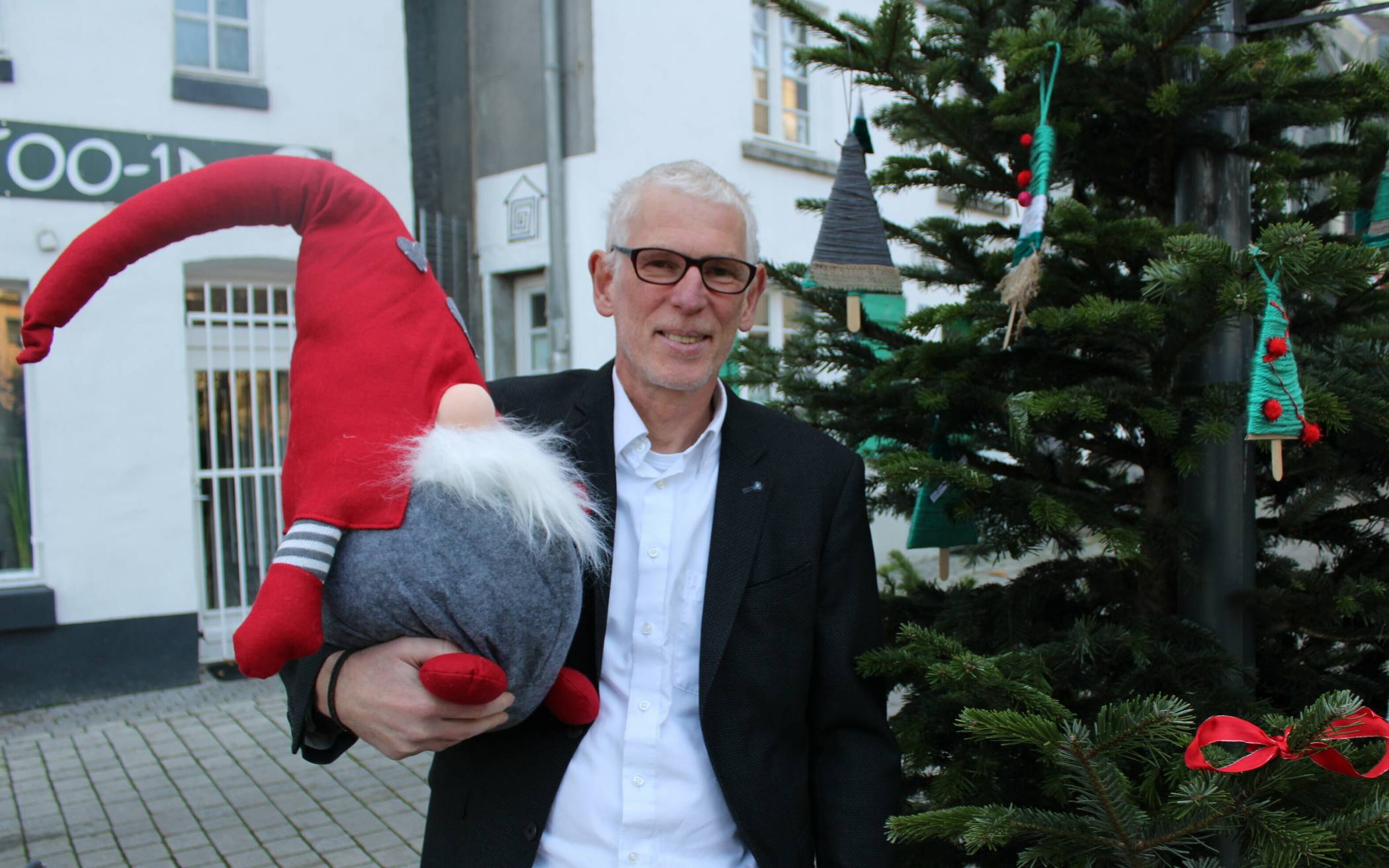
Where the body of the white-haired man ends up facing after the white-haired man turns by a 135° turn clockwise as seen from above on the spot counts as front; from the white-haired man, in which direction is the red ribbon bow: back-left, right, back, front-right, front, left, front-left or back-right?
back

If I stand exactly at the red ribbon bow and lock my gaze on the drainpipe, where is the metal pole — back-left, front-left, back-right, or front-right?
front-right

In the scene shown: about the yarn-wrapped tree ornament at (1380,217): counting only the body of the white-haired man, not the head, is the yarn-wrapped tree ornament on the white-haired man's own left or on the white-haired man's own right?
on the white-haired man's own left

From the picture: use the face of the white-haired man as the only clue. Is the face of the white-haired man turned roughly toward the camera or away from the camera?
toward the camera

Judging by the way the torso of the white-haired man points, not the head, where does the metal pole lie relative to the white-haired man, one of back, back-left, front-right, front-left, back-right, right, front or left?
left

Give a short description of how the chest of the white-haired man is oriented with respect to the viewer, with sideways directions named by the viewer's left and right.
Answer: facing the viewer

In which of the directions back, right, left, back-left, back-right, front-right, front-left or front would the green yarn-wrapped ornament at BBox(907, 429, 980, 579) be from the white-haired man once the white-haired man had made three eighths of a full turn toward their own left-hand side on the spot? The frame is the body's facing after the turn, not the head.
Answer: front

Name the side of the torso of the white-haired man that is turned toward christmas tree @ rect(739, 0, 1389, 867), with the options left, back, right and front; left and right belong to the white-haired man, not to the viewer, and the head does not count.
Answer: left

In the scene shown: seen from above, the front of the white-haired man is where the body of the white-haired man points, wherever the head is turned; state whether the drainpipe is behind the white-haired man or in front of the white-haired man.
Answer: behind
